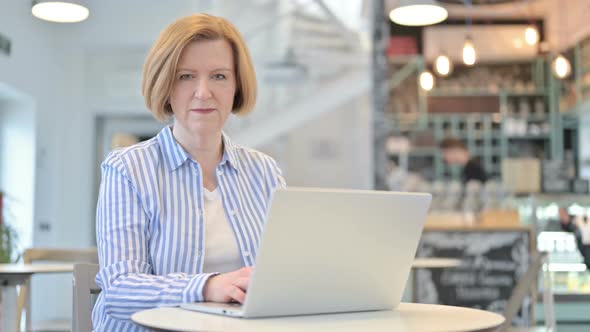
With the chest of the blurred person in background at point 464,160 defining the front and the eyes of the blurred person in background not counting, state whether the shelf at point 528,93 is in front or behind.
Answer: behind

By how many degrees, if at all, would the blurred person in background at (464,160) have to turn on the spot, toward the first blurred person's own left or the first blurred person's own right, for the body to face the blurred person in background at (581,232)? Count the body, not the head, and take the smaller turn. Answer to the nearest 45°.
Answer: approximately 45° to the first blurred person's own left

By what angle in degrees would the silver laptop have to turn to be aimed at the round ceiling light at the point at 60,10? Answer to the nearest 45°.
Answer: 0° — it already faces it

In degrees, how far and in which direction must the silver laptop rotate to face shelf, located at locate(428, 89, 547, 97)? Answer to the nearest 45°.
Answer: approximately 45° to its right

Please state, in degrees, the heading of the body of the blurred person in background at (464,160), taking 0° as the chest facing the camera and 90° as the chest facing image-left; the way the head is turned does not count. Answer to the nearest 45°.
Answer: approximately 45°

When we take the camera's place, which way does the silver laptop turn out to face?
facing away from the viewer and to the left of the viewer
